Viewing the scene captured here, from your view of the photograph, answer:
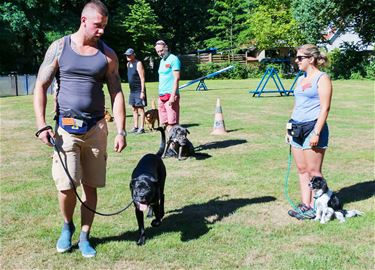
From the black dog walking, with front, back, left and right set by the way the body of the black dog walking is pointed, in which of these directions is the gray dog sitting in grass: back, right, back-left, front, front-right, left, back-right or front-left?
back

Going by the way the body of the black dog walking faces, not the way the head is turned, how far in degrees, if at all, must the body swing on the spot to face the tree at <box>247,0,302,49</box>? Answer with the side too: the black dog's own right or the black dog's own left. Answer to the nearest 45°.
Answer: approximately 180°

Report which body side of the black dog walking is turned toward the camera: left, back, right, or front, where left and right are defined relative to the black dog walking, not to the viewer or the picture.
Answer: front

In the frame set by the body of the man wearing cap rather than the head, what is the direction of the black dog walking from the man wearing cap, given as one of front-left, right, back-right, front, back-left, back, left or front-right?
front-left

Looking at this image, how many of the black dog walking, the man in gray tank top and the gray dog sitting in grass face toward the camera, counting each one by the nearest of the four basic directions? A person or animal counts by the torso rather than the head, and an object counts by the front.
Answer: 3

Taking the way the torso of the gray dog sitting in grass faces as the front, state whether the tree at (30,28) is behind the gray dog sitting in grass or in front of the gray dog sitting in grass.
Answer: behind

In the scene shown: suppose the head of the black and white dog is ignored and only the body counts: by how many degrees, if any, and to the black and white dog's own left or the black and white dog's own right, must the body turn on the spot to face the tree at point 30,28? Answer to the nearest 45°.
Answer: approximately 90° to the black and white dog's own right

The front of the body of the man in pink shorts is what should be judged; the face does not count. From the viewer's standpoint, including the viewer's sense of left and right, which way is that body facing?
facing the viewer and to the left of the viewer

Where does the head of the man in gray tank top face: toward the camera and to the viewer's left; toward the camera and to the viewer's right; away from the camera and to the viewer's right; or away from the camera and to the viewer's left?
toward the camera and to the viewer's right

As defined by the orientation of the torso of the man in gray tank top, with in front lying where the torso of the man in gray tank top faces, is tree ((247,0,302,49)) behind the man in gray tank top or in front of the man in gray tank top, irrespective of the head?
behind

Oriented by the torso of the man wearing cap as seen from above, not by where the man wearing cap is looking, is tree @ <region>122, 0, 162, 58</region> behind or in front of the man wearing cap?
behind

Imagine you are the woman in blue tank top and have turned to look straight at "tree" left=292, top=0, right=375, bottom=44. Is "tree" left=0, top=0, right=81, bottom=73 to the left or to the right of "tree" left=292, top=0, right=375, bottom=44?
left

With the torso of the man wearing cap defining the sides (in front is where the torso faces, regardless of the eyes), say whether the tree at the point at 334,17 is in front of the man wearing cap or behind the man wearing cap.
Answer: behind

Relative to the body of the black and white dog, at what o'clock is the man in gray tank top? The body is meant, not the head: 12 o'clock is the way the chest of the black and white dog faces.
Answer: The man in gray tank top is roughly at 12 o'clock from the black and white dog.

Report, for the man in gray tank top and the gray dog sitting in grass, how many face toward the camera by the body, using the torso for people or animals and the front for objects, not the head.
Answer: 2

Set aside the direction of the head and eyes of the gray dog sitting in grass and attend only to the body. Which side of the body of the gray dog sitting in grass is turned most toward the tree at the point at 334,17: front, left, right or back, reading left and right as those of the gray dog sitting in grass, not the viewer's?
back

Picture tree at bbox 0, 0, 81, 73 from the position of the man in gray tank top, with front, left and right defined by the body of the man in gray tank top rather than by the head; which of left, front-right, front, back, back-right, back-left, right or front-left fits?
back

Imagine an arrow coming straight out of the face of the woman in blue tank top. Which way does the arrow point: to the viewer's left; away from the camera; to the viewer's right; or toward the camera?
to the viewer's left
